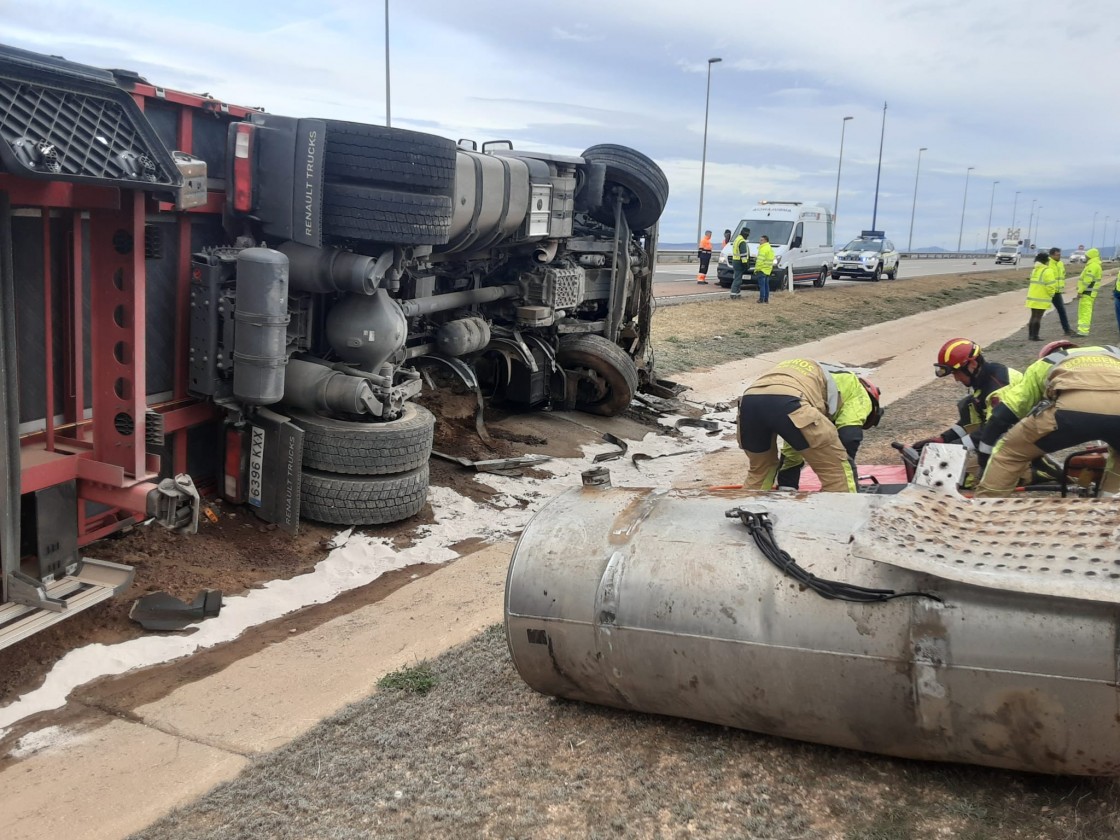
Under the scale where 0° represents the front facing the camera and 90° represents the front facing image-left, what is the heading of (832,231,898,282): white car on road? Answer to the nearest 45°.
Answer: approximately 45°

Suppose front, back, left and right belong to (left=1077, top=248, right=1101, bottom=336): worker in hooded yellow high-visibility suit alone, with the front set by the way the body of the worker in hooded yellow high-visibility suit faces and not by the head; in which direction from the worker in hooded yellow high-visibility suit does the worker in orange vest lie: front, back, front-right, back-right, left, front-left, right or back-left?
front-right

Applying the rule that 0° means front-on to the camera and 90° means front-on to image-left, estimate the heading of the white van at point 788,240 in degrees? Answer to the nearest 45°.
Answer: approximately 45°

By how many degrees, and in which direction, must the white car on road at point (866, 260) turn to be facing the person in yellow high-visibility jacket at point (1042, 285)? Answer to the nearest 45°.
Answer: approximately 45° to its left

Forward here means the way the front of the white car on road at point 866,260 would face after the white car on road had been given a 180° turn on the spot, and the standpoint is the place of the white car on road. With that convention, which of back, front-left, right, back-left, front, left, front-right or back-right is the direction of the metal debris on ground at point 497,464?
back-right

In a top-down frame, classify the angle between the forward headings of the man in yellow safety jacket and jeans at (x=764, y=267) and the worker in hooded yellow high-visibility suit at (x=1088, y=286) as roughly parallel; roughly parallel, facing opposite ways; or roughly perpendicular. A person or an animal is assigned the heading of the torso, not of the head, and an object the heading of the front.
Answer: roughly parallel

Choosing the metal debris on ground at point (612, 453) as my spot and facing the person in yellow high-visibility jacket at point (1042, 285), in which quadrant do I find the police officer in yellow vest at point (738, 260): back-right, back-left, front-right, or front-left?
front-left

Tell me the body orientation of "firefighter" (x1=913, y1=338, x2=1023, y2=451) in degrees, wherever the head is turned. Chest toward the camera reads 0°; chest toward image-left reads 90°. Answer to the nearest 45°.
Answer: approximately 45°

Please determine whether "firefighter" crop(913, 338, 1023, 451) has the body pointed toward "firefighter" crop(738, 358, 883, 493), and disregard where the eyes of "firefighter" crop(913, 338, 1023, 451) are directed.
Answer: yes

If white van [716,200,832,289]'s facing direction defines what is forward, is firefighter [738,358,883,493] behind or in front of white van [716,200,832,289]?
in front

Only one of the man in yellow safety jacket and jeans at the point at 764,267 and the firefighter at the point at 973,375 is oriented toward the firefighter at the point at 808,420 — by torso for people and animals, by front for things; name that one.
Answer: the firefighter at the point at 973,375
